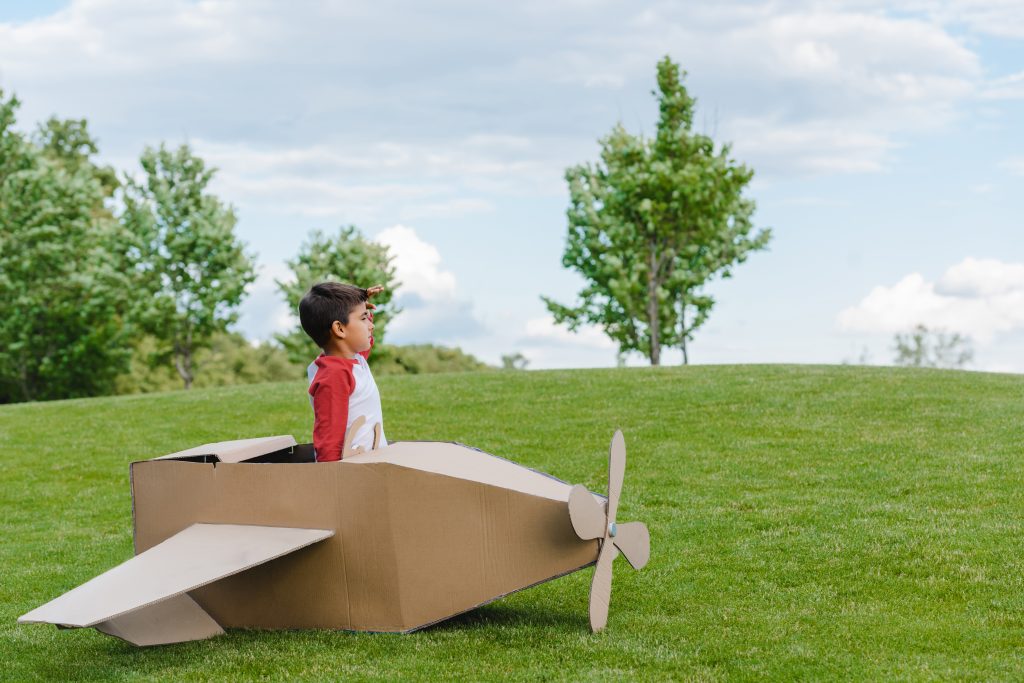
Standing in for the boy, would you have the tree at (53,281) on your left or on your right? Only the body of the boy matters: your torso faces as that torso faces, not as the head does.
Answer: on your left

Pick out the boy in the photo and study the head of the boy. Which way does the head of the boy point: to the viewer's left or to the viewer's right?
to the viewer's right

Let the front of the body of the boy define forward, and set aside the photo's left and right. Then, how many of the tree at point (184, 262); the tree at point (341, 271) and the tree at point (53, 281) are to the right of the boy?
0

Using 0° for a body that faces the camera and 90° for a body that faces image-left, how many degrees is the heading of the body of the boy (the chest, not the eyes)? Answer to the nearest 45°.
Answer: approximately 270°

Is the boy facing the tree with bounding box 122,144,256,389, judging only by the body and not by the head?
no

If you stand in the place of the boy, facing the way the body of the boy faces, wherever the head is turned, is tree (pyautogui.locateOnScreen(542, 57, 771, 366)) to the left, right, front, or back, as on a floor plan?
left
